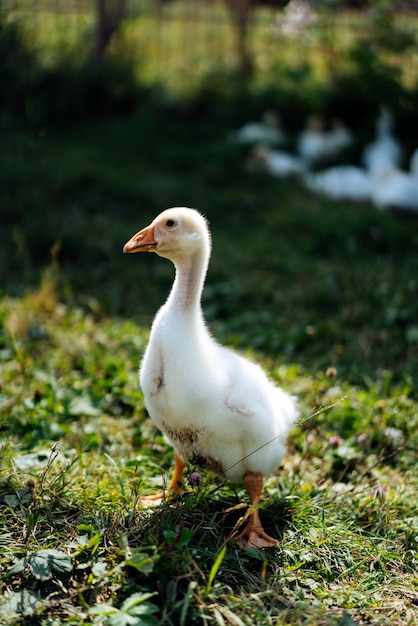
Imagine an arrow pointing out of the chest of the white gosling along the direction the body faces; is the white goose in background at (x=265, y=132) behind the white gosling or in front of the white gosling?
behind

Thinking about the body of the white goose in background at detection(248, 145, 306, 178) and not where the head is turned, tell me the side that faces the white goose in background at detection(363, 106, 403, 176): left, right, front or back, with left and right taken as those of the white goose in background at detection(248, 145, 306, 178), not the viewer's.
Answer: back

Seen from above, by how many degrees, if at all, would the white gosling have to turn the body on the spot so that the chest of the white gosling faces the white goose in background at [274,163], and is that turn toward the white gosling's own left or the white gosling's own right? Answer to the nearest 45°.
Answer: approximately 135° to the white gosling's own right

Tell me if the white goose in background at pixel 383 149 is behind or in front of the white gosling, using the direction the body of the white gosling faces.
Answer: behind

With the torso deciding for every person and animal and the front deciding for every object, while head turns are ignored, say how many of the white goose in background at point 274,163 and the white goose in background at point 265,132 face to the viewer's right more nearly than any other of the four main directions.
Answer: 1

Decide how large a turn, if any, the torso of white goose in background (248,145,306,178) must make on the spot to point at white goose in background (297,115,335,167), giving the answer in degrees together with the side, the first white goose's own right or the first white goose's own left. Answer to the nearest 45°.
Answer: approximately 135° to the first white goose's own right

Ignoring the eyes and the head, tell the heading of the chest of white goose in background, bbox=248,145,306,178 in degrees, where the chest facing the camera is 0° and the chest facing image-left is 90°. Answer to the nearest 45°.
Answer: approximately 90°

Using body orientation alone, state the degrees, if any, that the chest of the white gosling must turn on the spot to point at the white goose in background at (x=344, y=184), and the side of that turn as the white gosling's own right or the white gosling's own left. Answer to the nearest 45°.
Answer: approximately 135° to the white gosling's own right

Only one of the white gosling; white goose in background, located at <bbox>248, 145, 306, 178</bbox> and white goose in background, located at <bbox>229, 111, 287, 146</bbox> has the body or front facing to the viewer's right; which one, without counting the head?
white goose in background, located at <bbox>229, 111, 287, 146</bbox>
